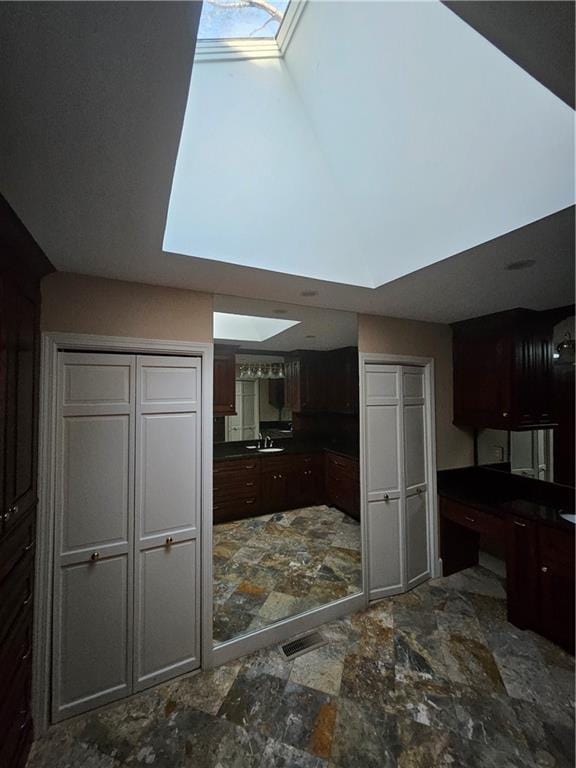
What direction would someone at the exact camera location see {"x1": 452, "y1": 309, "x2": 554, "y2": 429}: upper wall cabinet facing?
facing the viewer and to the left of the viewer

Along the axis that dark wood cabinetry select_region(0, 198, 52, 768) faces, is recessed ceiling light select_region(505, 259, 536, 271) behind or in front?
in front

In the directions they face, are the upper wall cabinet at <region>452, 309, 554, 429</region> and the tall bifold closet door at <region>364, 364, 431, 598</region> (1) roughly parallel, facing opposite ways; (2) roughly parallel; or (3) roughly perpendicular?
roughly perpendicular

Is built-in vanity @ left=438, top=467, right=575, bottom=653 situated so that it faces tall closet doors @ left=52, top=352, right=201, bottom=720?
yes

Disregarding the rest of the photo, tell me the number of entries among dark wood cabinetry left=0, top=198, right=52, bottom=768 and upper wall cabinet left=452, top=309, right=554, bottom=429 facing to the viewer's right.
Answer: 1

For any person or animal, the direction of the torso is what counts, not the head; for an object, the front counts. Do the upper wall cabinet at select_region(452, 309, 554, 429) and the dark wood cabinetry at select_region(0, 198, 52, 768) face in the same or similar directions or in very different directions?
very different directions

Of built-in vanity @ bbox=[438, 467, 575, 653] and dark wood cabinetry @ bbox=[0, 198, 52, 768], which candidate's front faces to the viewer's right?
the dark wood cabinetry

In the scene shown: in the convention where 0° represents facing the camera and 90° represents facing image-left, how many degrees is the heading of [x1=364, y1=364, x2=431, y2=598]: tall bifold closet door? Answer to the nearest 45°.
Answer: approximately 315°

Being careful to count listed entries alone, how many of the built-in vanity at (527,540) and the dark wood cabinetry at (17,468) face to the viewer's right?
1

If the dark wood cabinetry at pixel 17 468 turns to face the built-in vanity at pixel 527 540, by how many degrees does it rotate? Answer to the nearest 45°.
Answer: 0° — it already faces it

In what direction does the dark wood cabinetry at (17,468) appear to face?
to the viewer's right

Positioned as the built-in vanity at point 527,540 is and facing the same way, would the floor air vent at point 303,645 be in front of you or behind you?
in front

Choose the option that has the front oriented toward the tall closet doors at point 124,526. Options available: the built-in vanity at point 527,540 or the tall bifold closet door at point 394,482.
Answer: the built-in vanity

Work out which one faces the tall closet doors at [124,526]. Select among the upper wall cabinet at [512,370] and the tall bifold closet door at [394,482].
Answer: the upper wall cabinet

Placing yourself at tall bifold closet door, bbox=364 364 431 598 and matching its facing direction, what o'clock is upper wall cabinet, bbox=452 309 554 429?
The upper wall cabinet is roughly at 10 o'clock from the tall bifold closet door.
